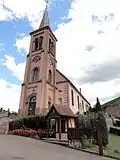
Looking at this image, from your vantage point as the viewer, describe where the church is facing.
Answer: facing the viewer and to the left of the viewer

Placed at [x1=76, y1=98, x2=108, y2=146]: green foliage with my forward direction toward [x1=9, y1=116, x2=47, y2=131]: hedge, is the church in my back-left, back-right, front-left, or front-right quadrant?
front-right

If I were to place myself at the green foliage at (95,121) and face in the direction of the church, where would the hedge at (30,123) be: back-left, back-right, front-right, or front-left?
front-left

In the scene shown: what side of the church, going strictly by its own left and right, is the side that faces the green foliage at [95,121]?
left
